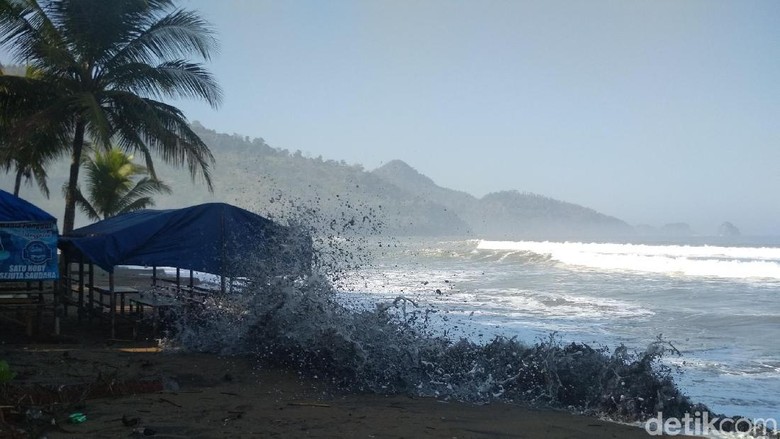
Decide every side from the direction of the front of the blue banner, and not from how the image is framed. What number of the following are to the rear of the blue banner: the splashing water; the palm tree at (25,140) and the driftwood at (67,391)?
1

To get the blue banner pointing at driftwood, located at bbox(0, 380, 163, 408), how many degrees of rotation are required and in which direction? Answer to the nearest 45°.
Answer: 0° — it already faces it

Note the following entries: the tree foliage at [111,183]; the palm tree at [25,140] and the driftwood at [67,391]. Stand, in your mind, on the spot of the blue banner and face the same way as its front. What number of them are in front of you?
1

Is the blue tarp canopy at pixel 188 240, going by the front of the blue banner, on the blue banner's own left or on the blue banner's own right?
on the blue banner's own left

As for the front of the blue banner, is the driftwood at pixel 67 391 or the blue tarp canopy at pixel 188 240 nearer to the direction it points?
the driftwood

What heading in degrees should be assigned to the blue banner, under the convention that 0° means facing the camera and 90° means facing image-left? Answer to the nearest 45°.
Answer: approximately 0°

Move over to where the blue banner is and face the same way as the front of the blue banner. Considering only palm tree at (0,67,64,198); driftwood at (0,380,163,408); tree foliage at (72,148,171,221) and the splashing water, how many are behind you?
2

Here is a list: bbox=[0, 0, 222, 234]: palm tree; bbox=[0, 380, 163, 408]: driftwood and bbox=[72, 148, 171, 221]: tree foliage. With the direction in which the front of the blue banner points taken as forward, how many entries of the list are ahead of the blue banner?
1

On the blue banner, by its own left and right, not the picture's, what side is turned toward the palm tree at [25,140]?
back

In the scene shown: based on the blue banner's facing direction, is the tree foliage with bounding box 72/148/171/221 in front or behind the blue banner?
behind

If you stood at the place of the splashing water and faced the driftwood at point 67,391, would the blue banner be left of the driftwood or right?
right

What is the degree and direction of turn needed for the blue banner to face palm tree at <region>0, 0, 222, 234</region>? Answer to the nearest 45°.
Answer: approximately 180°

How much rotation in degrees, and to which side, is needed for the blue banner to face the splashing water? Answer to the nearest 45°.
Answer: approximately 45° to its left
